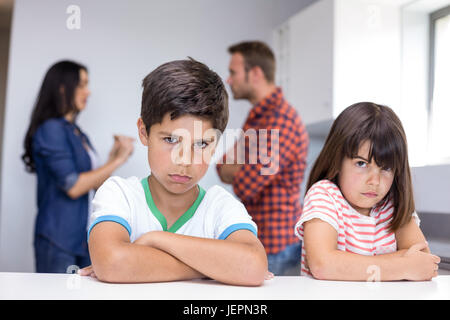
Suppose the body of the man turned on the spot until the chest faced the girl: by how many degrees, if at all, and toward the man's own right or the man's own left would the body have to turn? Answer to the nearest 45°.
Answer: approximately 90° to the man's own left

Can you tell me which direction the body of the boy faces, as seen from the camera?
toward the camera

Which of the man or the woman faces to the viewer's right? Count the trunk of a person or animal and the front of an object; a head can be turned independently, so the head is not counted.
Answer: the woman

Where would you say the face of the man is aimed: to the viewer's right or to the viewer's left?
to the viewer's left

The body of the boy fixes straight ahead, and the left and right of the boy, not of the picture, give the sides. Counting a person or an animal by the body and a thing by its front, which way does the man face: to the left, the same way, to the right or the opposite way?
to the right

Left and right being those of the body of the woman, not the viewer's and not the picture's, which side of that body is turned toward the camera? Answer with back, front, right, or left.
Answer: right

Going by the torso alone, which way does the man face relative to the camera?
to the viewer's left

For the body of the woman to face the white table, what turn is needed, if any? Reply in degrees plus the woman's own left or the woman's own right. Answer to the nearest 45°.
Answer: approximately 90° to the woman's own right

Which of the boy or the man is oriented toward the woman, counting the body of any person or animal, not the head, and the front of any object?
the man

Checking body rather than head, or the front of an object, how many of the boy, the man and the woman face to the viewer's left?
1

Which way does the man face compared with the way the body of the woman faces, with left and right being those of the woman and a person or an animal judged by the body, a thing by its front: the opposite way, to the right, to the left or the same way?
the opposite way

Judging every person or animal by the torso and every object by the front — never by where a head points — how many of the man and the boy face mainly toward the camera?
1

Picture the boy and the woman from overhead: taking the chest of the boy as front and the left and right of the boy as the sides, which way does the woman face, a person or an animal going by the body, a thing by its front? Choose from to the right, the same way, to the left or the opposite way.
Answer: to the left

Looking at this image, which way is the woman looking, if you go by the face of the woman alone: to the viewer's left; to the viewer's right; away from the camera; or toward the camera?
to the viewer's right
